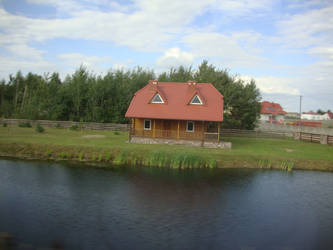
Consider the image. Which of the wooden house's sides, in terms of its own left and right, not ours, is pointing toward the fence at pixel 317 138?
left

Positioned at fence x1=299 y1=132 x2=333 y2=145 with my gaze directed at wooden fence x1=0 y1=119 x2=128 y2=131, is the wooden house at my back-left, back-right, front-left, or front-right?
front-left

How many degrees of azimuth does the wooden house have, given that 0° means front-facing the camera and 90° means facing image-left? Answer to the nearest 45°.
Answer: approximately 0°

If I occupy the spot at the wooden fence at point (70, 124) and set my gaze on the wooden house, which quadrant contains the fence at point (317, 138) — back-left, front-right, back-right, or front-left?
front-left

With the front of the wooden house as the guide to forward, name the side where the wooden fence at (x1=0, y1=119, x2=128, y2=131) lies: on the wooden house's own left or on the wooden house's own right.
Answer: on the wooden house's own right
